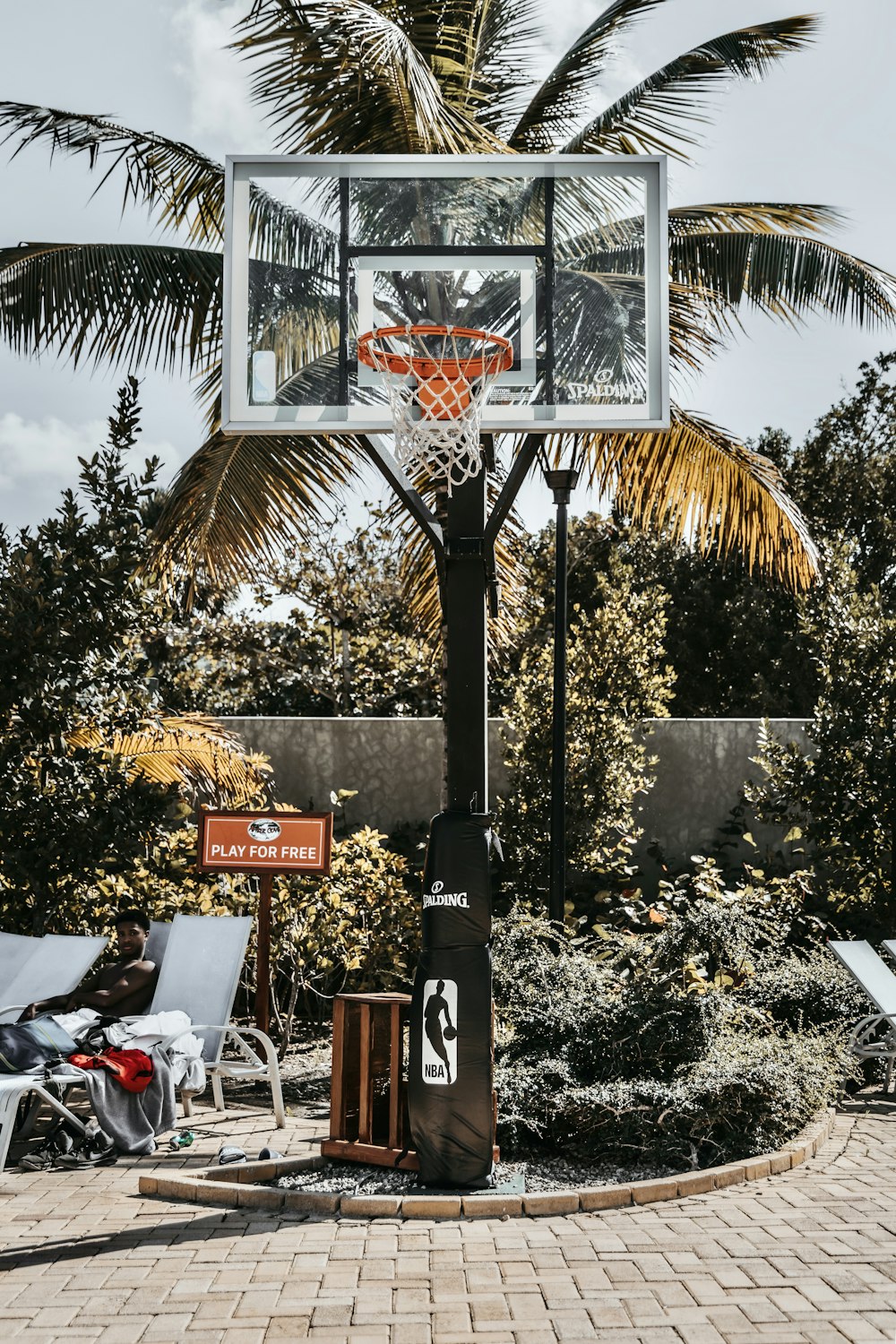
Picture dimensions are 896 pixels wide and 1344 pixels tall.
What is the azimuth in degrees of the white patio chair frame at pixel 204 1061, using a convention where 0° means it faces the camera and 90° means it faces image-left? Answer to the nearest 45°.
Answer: approximately 45°

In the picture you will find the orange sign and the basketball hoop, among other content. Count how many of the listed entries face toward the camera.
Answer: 2

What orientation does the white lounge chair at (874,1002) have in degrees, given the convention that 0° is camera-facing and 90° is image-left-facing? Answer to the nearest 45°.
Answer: approximately 315°

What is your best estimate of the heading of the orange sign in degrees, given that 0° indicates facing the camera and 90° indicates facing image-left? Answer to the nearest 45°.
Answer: approximately 0°

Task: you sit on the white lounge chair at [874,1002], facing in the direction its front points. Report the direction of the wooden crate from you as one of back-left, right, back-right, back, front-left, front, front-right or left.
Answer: right

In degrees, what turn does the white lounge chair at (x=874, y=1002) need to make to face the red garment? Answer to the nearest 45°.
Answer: approximately 90° to its right

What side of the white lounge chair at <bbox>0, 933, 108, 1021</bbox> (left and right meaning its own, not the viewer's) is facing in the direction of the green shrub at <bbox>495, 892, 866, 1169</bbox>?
left

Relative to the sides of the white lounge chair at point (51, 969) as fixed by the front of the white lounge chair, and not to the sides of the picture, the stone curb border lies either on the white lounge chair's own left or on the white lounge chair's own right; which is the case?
on the white lounge chair's own left

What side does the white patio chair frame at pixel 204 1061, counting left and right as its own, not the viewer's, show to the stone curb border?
left

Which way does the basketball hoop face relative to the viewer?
toward the camera

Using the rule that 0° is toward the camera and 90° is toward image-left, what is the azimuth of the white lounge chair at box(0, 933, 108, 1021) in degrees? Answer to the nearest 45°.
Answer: approximately 45°

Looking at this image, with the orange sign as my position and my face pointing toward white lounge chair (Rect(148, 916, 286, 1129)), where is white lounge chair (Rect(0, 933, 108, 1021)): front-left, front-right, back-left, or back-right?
front-right

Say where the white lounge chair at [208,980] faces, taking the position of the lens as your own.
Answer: facing the viewer and to the left of the viewer
